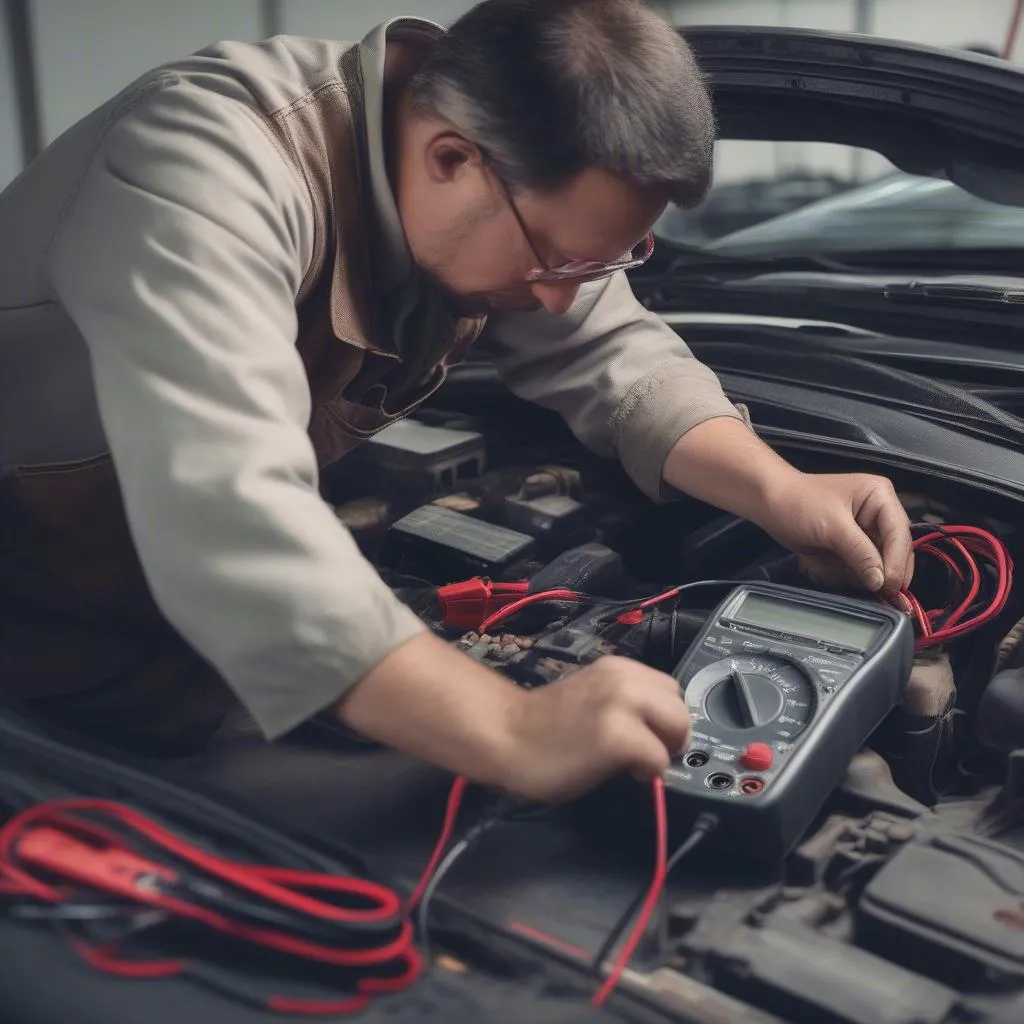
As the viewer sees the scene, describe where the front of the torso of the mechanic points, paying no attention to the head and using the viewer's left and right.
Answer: facing the viewer and to the right of the viewer

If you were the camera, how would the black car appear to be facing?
facing the viewer and to the left of the viewer

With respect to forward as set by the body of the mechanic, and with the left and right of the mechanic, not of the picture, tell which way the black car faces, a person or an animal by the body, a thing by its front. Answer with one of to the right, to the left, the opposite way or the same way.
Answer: to the right

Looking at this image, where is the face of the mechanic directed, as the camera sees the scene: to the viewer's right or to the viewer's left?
to the viewer's right
